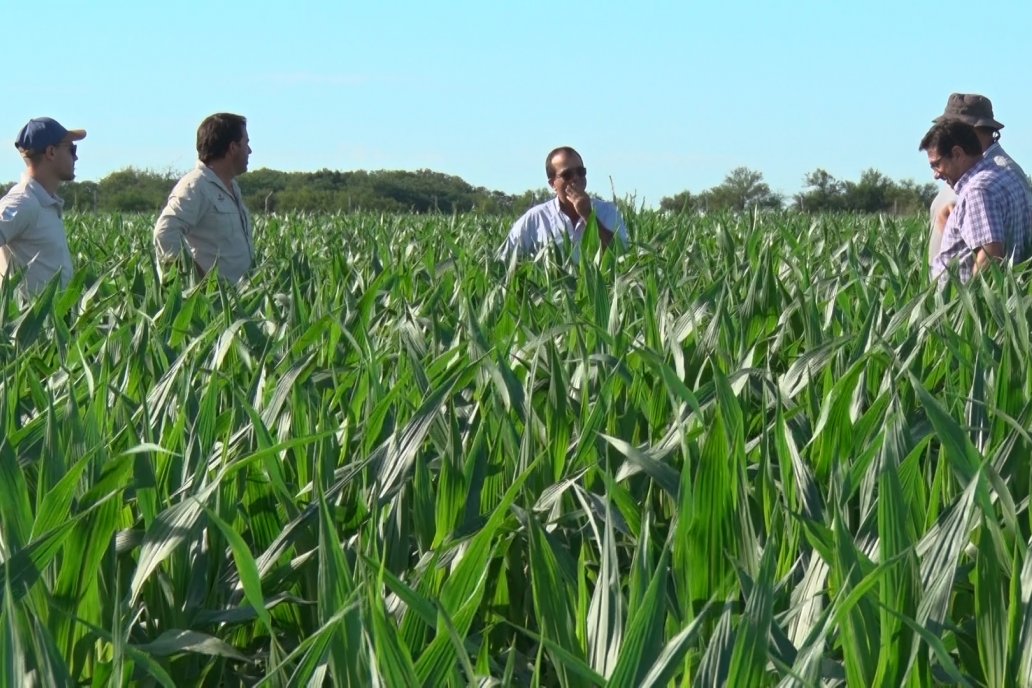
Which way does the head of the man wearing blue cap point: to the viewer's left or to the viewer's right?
to the viewer's right

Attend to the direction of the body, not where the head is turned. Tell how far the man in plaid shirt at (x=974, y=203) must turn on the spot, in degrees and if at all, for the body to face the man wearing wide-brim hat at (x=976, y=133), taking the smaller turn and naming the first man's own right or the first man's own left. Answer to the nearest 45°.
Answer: approximately 90° to the first man's own right

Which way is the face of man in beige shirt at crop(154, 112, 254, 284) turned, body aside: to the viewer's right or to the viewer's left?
to the viewer's right

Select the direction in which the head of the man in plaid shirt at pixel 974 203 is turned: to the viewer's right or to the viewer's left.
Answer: to the viewer's left

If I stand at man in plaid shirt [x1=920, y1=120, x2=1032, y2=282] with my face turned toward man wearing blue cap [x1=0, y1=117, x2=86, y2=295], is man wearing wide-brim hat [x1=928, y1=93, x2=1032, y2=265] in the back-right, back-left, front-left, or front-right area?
back-right

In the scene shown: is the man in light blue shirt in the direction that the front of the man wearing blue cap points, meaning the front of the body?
yes

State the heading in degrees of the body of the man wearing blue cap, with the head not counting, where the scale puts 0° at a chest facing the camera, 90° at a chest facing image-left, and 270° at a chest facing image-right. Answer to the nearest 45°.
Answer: approximately 270°

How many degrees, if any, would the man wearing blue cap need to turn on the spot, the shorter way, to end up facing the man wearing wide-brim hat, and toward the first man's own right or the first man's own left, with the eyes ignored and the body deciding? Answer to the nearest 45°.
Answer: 0° — they already face them

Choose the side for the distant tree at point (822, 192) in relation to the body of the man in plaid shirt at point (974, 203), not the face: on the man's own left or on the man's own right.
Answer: on the man's own right

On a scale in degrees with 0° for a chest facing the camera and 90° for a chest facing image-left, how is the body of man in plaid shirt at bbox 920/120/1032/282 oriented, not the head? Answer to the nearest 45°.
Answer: approximately 90°
